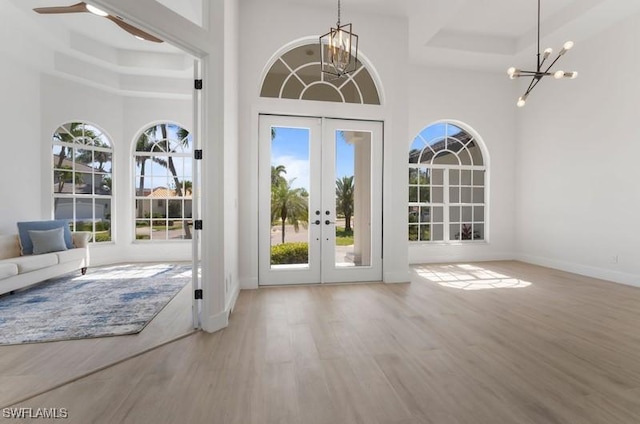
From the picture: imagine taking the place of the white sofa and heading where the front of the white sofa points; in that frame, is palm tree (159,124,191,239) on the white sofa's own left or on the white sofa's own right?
on the white sofa's own left

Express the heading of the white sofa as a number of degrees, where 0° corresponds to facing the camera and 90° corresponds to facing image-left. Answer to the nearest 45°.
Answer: approximately 315°

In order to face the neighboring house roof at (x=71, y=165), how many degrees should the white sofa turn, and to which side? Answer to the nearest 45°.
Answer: approximately 135° to its left

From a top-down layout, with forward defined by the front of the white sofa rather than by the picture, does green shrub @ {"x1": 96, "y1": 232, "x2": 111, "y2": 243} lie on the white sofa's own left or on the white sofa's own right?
on the white sofa's own left
